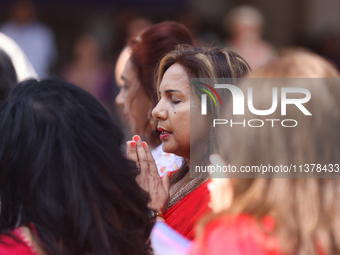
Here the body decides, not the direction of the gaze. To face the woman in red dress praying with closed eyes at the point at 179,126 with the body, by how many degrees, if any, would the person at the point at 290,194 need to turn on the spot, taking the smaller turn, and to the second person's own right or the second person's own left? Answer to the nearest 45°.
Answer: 0° — they already face them

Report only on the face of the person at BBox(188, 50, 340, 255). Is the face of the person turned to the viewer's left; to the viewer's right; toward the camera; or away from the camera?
away from the camera

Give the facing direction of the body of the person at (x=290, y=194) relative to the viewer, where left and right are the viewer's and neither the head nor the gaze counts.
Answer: facing away from the viewer and to the left of the viewer
